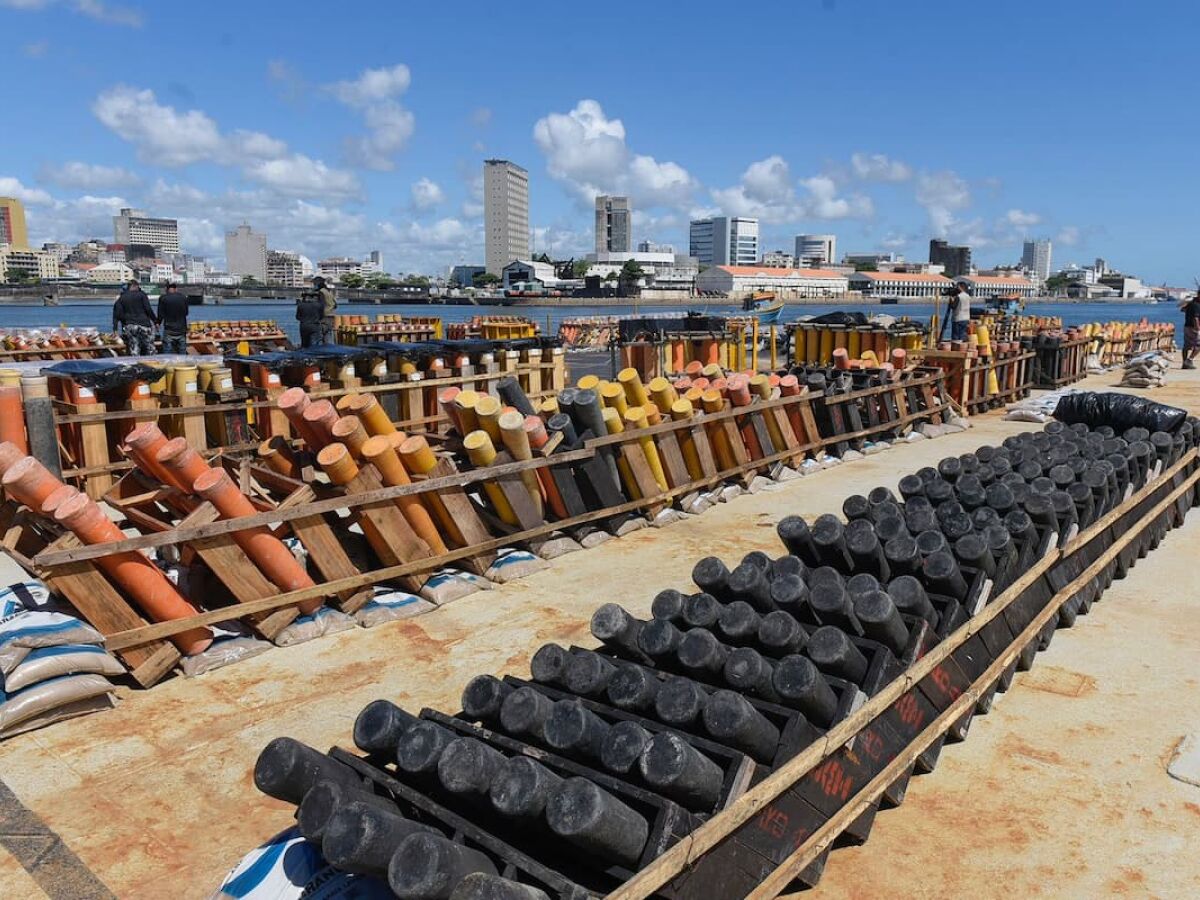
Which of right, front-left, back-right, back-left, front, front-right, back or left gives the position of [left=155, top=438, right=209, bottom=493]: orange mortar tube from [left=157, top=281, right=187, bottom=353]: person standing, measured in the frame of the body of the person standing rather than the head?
back

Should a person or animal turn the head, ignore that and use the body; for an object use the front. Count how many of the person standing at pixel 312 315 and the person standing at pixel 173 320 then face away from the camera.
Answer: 2

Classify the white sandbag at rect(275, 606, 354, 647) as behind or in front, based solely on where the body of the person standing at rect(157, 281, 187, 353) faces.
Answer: behind

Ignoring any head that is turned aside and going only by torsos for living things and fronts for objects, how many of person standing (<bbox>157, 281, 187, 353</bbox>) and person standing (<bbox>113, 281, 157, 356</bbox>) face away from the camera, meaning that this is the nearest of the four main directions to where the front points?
2

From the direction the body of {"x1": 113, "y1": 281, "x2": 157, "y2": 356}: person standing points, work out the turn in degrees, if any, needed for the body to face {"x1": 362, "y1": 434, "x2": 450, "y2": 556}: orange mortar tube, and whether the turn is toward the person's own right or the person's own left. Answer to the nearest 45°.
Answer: approximately 180°

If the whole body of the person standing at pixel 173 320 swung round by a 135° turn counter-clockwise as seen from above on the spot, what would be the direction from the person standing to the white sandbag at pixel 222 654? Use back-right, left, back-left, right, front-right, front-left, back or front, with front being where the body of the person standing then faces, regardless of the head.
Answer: front-left

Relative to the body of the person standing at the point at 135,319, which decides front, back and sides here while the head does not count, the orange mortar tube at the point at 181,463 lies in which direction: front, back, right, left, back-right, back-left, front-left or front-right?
back

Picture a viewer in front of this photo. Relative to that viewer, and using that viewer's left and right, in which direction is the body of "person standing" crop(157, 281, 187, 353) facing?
facing away from the viewer

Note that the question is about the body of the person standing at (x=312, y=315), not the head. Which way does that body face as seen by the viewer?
away from the camera

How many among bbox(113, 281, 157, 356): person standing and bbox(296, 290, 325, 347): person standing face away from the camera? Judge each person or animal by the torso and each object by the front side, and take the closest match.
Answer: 2

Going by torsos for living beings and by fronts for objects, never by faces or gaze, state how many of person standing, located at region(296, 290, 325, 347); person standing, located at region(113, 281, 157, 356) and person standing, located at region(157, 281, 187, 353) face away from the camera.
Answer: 3

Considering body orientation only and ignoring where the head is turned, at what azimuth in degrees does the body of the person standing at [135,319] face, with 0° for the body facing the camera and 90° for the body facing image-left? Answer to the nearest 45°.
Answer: approximately 180°

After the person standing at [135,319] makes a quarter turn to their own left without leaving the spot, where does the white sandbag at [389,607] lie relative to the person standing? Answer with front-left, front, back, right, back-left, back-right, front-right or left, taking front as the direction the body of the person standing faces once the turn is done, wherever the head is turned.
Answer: left

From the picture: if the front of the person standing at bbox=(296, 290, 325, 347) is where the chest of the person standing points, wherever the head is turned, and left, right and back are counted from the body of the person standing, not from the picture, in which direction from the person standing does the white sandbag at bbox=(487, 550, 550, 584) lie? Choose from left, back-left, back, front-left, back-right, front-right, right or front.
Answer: back

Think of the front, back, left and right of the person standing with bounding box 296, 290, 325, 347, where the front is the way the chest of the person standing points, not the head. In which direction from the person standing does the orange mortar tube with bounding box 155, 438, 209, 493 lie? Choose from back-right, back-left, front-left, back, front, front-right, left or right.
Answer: back

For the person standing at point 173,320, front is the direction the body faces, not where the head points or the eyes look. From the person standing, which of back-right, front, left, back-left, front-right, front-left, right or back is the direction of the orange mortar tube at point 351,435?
back
